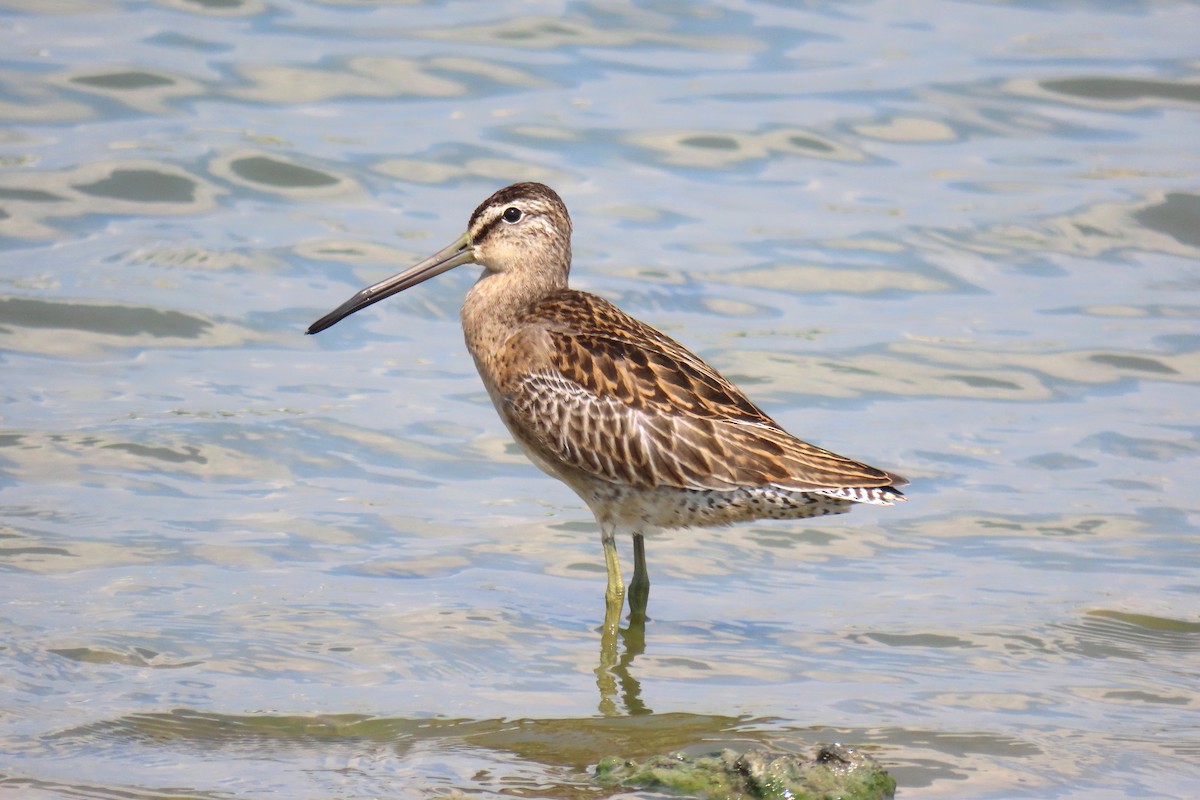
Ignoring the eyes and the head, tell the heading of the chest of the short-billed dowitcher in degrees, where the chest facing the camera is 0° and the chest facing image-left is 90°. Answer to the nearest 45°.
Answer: approximately 90°

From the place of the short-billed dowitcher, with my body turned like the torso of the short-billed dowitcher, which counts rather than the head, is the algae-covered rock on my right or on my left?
on my left
